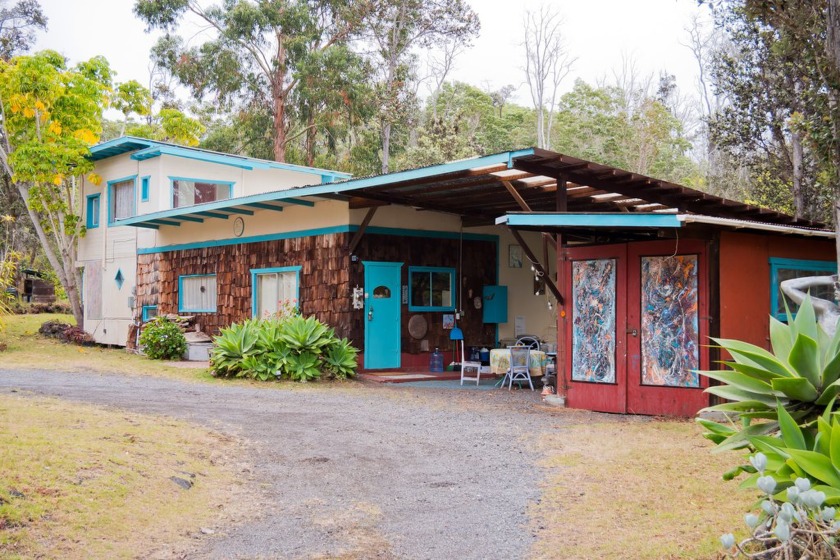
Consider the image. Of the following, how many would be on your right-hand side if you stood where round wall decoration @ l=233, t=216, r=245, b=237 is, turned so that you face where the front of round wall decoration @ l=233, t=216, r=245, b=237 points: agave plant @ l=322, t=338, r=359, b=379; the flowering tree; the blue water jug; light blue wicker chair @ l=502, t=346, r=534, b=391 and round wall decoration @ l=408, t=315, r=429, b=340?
1

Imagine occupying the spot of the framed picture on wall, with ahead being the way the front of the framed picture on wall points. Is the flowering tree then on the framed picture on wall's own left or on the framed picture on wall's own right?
on the framed picture on wall's own right

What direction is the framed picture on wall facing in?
toward the camera

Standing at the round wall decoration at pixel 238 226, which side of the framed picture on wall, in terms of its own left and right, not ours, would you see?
right

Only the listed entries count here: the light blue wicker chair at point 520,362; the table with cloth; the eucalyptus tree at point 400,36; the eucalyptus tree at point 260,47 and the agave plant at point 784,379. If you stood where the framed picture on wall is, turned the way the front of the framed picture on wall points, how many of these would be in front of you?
3

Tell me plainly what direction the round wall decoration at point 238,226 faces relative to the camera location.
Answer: facing the viewer and to the left of the viewer

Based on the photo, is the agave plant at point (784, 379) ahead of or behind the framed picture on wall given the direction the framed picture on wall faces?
ahead

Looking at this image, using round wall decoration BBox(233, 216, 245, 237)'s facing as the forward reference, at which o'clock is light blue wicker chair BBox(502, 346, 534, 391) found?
The light blue wicker chair is roughly at 9 o'clock from the round wall decoration.

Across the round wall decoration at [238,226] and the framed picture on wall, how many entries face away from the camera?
0
